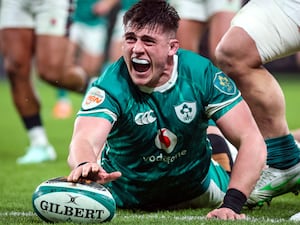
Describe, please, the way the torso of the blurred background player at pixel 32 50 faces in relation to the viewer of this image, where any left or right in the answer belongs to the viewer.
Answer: facing the viewer and to the left of the viewer

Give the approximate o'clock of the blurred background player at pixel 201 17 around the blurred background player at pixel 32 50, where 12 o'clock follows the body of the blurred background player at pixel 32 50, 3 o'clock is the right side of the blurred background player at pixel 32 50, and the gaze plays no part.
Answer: the blurred background player at pixel 201 17 is roughly at 8 o'clock from the blurred background player at pixel 32 50.

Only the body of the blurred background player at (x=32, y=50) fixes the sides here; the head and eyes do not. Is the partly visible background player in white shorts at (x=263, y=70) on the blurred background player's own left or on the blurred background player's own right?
on the blurred background player's own left

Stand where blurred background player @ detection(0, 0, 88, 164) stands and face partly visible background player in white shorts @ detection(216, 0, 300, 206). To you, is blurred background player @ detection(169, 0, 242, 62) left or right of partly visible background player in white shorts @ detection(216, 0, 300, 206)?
left
